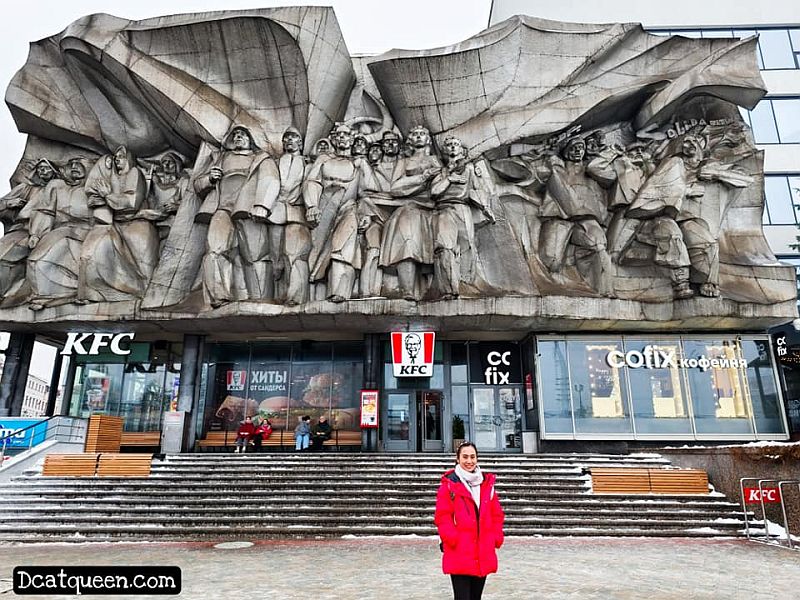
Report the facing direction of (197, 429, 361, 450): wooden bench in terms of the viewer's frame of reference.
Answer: facing the viewer

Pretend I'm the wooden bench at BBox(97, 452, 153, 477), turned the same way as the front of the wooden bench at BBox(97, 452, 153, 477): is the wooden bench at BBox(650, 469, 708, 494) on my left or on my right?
on my left

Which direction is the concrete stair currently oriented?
toward the camera

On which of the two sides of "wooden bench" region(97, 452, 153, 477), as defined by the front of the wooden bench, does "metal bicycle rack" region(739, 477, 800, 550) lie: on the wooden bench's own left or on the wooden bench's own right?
on the wooden bench's own left

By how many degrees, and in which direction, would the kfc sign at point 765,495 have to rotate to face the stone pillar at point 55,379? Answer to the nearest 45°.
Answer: approximately 90° to its right

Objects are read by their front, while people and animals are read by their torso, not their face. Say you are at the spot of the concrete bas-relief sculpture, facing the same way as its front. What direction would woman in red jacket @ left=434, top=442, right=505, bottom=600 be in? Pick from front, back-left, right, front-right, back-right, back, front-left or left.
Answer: front

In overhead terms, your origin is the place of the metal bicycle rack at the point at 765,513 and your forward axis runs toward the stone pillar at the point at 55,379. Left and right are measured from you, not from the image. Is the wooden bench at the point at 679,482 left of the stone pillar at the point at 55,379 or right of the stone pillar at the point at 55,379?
right

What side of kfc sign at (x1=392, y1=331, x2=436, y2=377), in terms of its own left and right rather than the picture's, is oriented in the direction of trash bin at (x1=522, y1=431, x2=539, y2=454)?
left

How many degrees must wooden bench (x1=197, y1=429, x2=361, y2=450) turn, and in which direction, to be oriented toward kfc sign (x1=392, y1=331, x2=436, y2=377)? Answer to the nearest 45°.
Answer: approximately 45° to its left

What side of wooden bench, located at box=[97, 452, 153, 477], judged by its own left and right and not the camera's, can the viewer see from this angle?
front

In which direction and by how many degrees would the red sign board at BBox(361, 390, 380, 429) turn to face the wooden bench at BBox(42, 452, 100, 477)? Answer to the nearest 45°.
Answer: approximately 45° to its right

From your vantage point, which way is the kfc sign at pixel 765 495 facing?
toward the camera

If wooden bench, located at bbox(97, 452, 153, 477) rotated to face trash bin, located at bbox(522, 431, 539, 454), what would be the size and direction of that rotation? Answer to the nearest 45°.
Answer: approximately 90° to its left
